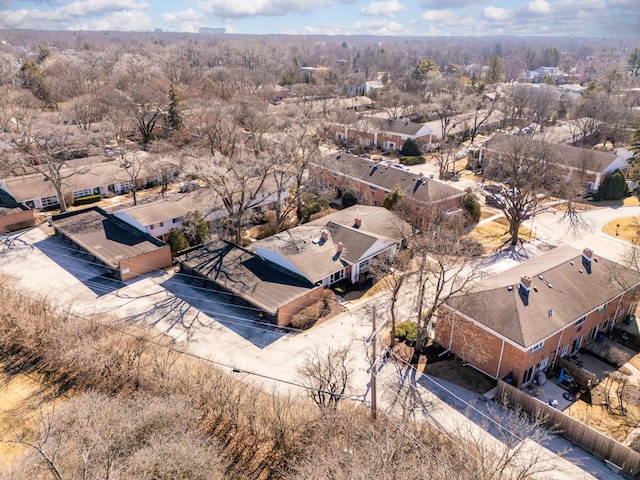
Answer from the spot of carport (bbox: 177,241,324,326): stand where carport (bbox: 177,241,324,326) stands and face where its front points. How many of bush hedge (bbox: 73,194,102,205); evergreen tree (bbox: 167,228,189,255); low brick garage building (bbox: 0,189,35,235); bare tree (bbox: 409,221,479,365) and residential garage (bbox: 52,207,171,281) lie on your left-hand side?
1

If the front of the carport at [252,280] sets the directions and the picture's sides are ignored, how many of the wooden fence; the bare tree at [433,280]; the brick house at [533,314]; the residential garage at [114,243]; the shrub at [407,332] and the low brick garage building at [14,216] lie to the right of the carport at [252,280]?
2

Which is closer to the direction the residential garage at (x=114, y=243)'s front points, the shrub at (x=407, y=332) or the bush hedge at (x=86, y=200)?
the shrub

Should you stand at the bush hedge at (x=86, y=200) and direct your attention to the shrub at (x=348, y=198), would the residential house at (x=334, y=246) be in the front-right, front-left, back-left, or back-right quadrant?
front-right

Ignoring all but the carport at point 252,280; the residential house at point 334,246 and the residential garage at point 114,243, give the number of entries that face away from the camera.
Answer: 0

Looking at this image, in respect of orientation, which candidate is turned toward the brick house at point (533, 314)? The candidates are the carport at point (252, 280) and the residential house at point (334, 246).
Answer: the residential house at point (334, 246)

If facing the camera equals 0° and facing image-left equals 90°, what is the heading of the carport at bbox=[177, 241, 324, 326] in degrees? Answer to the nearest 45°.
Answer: approximately 45°

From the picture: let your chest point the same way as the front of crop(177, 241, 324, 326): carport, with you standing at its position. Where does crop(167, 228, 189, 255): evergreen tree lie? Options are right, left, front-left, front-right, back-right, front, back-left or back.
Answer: right

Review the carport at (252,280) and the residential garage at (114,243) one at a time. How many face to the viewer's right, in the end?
0

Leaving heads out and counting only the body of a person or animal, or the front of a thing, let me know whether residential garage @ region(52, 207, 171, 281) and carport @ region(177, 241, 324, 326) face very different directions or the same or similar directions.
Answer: same or similar directions

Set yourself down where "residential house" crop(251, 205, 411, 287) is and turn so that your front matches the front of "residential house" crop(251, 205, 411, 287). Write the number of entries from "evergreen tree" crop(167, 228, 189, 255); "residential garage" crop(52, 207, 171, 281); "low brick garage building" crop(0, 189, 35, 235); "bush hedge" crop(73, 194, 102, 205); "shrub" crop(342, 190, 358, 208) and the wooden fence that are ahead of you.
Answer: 1

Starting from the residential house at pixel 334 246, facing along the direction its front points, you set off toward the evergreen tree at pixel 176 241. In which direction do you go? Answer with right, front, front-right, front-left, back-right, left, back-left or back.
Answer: back-right

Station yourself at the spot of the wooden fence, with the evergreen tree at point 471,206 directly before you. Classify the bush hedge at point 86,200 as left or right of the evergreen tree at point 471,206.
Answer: left
